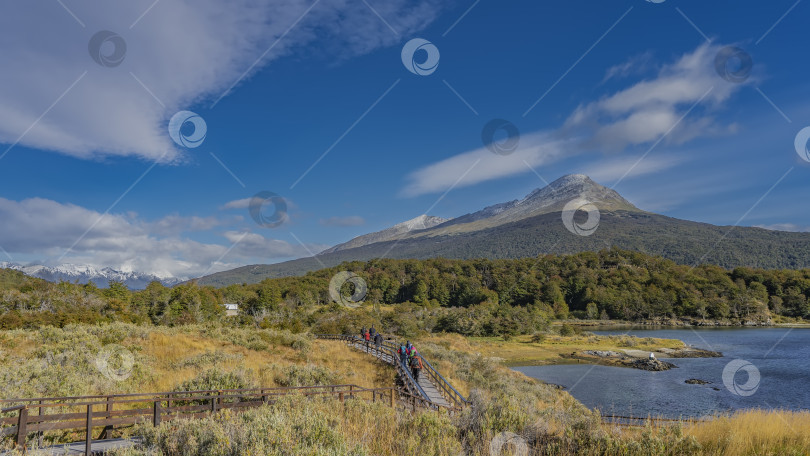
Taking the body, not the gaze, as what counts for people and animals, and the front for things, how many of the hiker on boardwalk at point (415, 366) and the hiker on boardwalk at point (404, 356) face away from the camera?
2

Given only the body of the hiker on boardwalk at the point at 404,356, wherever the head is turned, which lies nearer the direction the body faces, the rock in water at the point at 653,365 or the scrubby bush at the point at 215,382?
the rock in water

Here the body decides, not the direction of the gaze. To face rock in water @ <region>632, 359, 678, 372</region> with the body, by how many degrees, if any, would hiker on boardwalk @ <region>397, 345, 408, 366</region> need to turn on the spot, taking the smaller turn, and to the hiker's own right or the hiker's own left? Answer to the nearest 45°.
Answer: approximately 45° to the hiker's own right

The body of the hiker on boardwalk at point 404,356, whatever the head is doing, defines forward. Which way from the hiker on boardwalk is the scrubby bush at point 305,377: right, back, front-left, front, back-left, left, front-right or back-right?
back-left

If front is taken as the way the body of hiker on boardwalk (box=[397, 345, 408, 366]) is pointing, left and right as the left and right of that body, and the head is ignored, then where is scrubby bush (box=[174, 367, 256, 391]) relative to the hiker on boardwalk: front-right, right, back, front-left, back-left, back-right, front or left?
back-left

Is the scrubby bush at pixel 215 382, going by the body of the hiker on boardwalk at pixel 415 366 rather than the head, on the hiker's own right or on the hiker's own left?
on the hiker's own left

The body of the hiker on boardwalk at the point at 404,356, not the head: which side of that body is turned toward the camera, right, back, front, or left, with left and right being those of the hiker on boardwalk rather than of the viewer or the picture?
back

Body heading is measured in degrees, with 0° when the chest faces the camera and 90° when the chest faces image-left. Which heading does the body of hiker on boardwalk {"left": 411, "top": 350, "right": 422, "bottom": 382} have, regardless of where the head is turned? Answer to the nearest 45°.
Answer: approximately 180°
